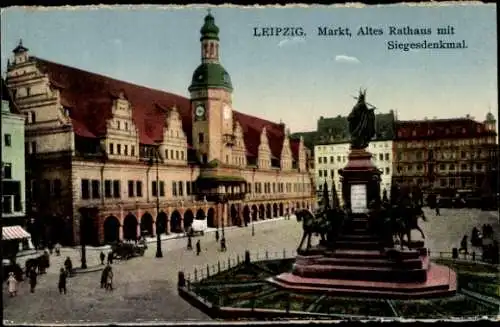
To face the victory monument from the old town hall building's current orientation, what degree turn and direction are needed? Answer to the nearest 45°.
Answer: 0° — it already faces it

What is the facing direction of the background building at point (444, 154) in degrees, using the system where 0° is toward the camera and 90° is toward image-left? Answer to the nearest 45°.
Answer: approximately 0°

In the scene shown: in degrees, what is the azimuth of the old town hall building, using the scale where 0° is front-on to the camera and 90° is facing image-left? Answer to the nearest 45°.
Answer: approximately 315°

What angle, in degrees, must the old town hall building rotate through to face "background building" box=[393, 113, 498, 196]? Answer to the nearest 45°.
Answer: approximately 45° to its left

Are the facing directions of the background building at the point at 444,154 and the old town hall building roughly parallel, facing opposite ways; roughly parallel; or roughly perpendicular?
roughly perpendicular

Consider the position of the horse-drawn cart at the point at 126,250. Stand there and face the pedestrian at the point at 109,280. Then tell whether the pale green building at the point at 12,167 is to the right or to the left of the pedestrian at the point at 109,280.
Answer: right
